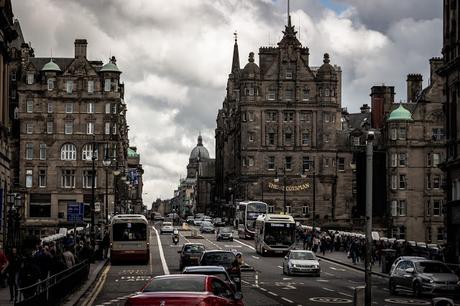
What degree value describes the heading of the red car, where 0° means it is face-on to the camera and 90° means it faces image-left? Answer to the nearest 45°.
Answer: approximately 225°

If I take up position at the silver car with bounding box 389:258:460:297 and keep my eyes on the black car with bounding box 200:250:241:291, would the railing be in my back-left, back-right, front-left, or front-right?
front-left

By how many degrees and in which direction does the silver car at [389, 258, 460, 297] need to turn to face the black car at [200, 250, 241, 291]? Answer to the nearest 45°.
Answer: approximately 135° to its right

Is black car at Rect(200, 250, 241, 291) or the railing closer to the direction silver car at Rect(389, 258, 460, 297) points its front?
the railing

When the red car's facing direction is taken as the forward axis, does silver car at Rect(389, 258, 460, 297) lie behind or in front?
in front

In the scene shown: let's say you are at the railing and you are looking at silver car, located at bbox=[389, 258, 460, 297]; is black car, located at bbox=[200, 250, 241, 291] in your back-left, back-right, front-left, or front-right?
front-left

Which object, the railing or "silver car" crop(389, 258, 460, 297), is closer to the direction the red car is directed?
the silver car

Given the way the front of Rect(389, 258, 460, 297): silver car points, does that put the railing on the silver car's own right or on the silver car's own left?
on the silver car's own right

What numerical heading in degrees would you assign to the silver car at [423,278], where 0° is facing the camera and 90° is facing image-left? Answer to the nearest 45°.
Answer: approximately 315°

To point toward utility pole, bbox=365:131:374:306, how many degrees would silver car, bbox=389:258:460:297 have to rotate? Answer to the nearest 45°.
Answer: approximately 45° to its right

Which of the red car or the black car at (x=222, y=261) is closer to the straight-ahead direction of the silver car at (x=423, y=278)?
the red car

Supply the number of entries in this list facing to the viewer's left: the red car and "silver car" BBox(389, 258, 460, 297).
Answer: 0
